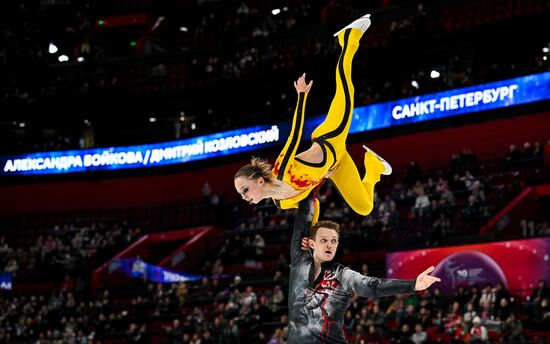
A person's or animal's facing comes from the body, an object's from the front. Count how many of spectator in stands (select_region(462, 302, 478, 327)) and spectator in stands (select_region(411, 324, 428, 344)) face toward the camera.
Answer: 2

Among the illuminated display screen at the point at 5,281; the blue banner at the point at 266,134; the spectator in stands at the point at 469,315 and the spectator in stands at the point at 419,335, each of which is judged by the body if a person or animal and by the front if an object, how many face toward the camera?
4

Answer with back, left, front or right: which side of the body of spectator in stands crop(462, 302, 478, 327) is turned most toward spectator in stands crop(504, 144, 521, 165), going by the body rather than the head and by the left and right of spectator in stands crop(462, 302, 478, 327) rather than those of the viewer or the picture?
back

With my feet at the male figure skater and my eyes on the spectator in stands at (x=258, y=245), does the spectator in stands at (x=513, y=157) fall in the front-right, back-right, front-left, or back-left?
front-right

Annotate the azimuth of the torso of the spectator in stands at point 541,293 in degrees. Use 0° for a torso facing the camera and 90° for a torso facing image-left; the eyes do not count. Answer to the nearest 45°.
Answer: approximately 45°

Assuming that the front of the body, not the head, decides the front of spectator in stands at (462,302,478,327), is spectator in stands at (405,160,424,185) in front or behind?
behind

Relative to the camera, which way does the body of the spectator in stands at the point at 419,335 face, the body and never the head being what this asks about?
toward the camera

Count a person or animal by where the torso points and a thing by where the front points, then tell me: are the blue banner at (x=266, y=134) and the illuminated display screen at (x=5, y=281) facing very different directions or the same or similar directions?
same or similar directions

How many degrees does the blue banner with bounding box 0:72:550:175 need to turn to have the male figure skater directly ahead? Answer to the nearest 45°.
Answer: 0° — it already faces them

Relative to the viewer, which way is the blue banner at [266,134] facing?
toward the camera

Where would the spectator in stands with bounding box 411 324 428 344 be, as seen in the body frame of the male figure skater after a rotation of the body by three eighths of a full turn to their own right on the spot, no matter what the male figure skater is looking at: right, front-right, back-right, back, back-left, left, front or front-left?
right

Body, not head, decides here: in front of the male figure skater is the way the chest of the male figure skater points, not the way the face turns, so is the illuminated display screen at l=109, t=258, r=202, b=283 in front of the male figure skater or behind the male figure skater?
behind

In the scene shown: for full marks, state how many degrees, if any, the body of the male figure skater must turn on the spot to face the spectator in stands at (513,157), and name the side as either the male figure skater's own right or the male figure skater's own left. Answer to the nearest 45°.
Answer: approximately 135° to the male figure skater's own left

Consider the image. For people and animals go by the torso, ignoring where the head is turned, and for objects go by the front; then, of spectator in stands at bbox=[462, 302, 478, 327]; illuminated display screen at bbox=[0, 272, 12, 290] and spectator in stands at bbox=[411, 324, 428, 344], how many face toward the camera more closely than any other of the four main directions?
3

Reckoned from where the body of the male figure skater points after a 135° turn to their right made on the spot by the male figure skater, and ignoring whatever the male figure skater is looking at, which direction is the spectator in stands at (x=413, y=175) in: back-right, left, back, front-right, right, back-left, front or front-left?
right

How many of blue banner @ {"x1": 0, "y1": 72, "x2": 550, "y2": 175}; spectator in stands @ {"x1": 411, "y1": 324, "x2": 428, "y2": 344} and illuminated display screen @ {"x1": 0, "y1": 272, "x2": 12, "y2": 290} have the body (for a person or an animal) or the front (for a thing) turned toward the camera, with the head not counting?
3
